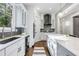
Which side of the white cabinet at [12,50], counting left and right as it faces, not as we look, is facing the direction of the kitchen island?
front

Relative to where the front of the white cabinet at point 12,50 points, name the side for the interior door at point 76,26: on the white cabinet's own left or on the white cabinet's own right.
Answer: on the white cabinet's own left

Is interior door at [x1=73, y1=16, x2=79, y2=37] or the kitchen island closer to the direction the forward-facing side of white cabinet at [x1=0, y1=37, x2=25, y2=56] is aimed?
the kitchen island

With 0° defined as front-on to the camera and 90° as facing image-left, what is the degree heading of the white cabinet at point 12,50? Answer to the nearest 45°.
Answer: approximately 315°
